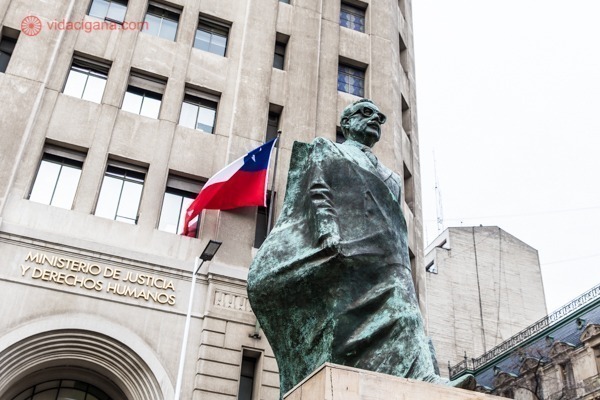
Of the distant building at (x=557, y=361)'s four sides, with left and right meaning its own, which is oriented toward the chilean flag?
front

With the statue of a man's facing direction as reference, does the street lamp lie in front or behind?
behind

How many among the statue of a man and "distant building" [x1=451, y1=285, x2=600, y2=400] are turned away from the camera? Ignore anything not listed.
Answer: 0

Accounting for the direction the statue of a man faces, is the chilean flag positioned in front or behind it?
behind

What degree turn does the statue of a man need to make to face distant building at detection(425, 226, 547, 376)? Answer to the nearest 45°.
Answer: approximately 135° to its left

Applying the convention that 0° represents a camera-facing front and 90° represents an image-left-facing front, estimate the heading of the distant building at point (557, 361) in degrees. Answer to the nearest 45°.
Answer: approximately 45°

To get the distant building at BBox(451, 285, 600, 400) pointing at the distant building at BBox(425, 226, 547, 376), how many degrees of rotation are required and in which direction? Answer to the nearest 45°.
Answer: approximately 90° to its right

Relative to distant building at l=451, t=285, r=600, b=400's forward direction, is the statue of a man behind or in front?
in front
